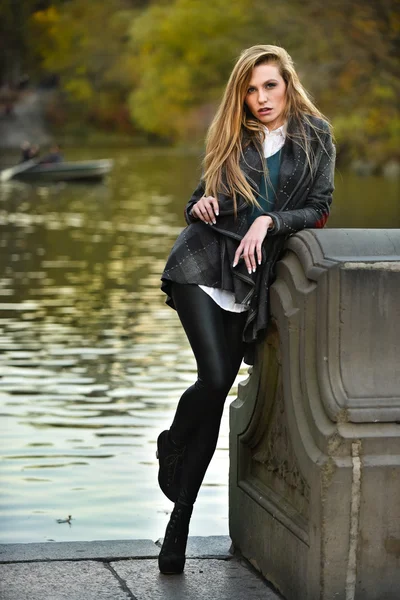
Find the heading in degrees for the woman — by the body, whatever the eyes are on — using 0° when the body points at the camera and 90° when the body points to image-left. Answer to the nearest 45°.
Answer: approximately 0°

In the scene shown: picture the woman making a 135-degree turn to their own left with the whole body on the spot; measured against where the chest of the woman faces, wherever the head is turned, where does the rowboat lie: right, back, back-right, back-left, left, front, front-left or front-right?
front-left

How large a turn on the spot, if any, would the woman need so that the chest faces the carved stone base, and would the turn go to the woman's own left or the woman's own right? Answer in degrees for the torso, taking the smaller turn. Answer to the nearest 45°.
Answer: approximately 45° to the woman's own left
